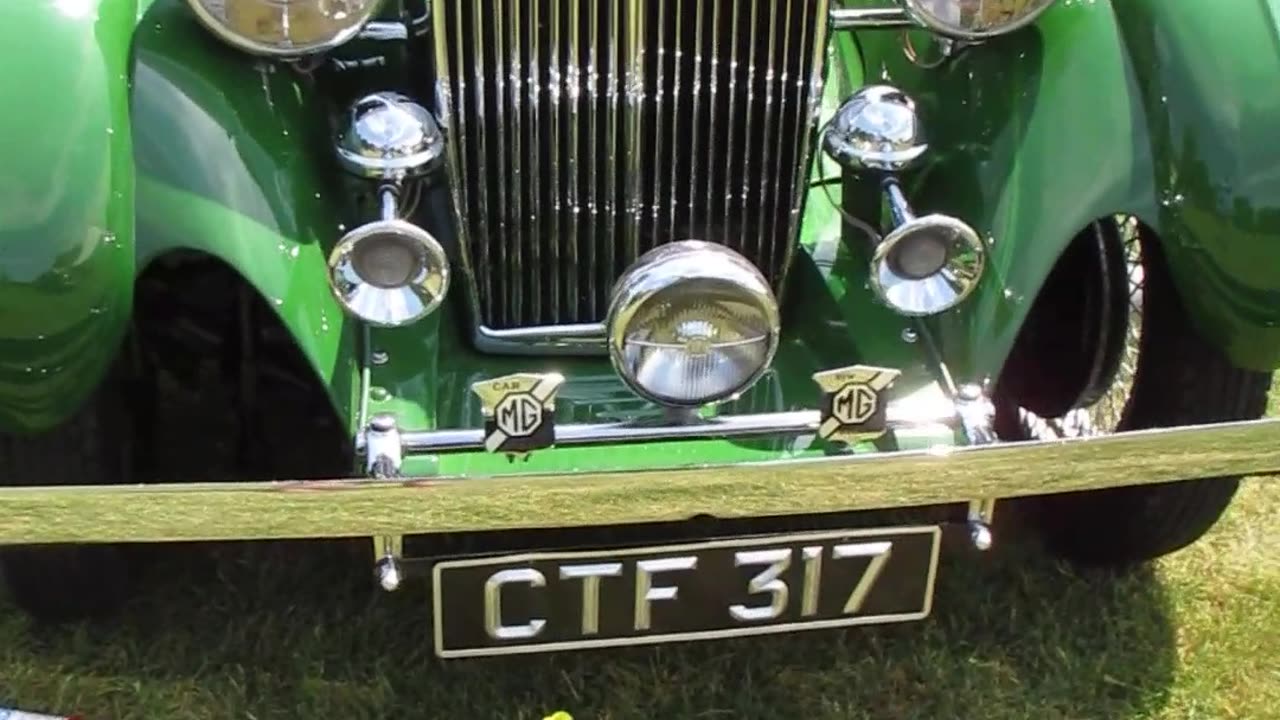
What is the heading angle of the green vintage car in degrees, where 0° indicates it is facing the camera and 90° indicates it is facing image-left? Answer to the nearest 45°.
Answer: approximately 0°
